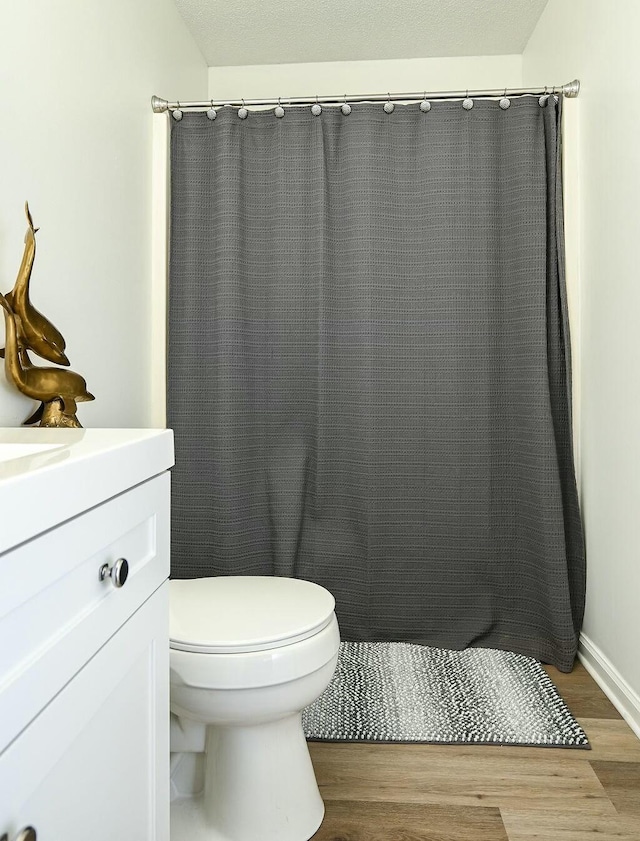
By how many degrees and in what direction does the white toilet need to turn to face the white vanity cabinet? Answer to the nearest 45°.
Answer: approximately 90° to its right

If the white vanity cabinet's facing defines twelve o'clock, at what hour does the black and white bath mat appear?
The black and white bath mat is roughly at 9 o'clock from the white vanity cabinet.

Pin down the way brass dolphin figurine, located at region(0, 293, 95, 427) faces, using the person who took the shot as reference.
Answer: facing to the right of the viewer
